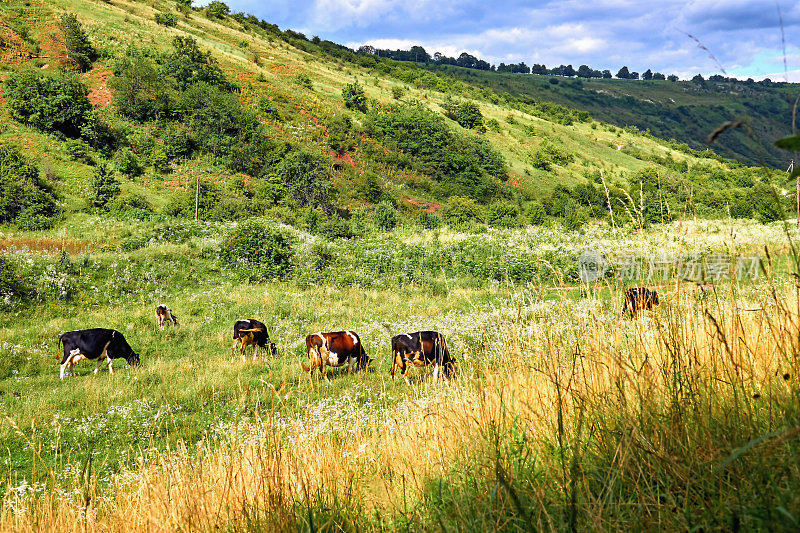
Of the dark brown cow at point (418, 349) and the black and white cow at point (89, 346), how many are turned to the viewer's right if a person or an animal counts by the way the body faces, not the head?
2

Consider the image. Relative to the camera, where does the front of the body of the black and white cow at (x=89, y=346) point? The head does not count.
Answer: to the viewer's right

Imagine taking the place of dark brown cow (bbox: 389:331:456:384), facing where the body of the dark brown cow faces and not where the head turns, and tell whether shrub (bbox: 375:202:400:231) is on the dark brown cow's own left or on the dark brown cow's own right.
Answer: on the dark brown cow's own left

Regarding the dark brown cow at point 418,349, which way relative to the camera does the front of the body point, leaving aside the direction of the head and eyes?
to the viewer's right

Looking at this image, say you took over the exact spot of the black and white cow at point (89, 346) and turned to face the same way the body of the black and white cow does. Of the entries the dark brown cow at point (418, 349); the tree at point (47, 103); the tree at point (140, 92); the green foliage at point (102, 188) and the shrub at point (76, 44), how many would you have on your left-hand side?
4

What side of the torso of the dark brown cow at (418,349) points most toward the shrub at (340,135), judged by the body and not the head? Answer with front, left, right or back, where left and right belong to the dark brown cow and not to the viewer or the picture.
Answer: left

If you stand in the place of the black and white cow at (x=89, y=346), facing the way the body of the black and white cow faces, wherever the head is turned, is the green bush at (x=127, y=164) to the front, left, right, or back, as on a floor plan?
left

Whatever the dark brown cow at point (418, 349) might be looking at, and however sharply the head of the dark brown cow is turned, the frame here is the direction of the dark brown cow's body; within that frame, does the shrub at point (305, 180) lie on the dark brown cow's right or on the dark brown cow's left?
on the dark brown cow's left
